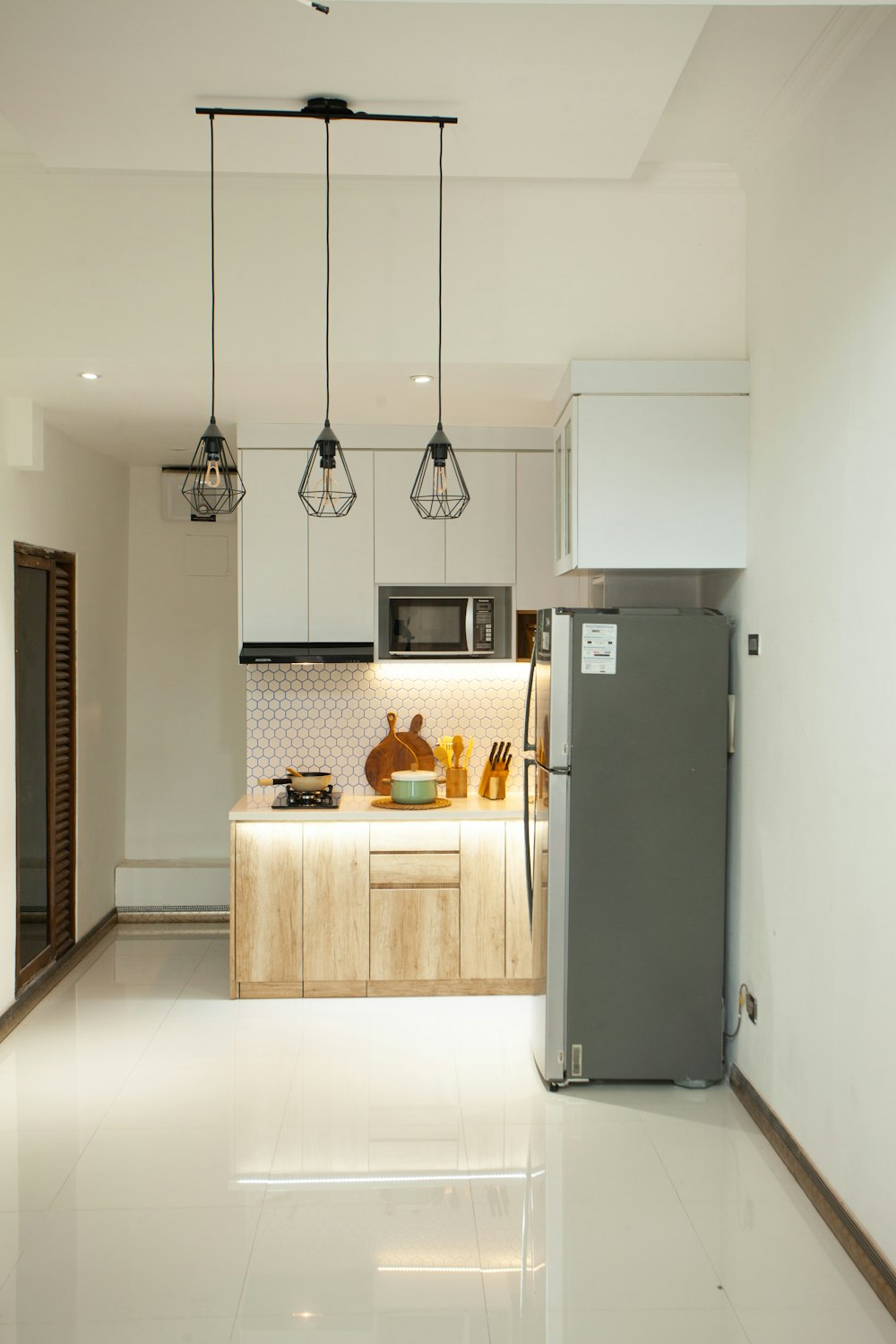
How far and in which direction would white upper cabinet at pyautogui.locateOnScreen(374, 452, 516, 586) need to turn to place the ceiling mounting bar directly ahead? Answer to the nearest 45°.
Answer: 0° — it already faces it
